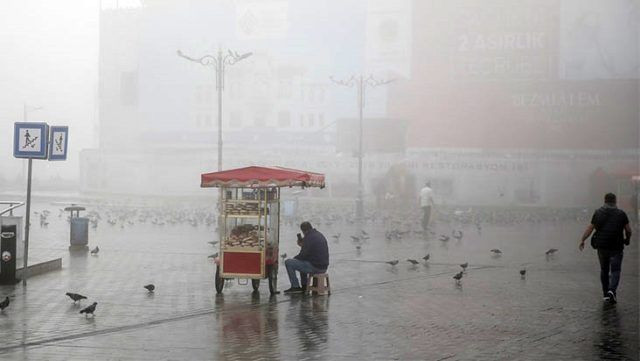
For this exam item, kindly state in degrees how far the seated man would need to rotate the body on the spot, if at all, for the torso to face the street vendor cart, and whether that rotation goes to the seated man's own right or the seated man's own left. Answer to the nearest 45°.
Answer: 0° — they already face it

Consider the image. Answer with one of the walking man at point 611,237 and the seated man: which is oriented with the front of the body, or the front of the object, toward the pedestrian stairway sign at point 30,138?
the seated man

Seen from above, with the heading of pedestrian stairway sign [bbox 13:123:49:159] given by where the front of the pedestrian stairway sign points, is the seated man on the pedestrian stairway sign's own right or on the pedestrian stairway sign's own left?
on the pedestrian stairway sign's own left

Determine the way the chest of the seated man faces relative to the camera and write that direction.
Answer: to the viewer's left

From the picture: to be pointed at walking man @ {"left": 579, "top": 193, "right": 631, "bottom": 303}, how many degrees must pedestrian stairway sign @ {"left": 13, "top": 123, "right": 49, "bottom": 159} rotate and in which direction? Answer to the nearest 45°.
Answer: approximately 45° to its left

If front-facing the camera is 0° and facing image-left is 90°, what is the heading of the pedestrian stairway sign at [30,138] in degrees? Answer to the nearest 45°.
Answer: approximately 0°

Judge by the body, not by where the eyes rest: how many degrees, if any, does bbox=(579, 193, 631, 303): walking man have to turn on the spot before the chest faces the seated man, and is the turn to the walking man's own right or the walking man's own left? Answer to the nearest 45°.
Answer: approximately 90° to the walking man's own left

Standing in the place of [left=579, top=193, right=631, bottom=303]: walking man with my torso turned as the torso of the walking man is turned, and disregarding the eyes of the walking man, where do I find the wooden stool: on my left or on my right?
on my left
